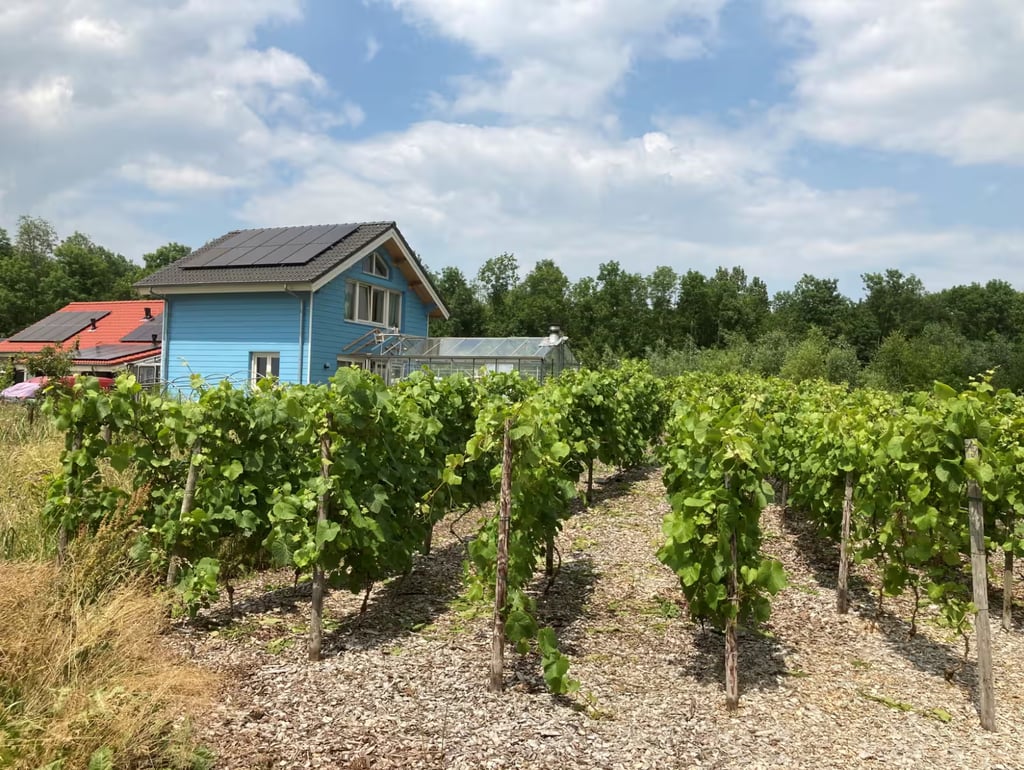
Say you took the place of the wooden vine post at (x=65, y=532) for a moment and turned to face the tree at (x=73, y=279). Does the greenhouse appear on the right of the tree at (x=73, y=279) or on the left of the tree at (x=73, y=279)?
right

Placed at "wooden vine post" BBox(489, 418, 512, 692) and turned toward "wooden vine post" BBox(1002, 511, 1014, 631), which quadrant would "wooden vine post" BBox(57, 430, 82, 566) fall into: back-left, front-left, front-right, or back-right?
back-left

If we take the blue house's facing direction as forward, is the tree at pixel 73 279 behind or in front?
behind

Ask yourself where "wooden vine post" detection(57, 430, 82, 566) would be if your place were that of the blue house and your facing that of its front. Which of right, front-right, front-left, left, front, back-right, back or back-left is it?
front-right

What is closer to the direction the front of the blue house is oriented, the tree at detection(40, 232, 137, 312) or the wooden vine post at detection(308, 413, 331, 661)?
the wooden vine post

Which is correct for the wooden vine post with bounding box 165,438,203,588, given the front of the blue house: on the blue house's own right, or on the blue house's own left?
on the blue house's own right

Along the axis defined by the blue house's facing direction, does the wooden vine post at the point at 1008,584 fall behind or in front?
in front

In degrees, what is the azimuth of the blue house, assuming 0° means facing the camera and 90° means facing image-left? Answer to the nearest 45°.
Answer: approximately 315°

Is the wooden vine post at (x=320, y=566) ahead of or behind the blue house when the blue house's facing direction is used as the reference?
ahead

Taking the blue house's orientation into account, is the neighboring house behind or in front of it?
behind

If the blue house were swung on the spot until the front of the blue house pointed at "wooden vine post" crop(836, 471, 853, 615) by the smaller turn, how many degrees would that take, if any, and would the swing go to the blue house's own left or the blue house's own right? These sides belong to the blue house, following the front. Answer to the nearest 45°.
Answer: approximately 45° to the blue house's own right

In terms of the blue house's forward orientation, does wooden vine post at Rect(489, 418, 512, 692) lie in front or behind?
in front
